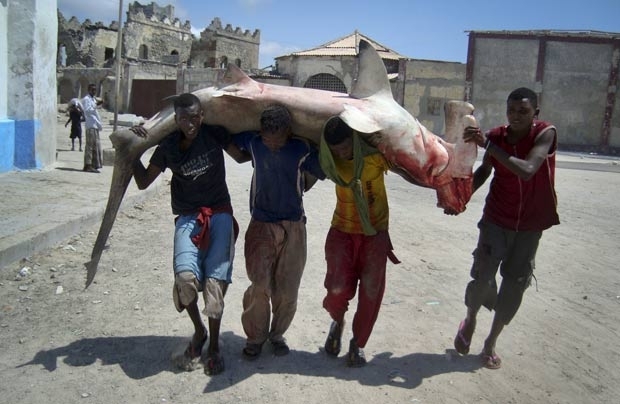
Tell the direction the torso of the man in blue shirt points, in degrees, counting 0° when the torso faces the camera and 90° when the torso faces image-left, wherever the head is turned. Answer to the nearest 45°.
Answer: approximately 0°

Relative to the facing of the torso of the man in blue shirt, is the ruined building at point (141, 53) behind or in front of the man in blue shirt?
behind

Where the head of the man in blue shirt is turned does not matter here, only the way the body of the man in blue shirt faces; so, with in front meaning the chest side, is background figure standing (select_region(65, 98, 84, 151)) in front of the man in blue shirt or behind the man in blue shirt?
behind

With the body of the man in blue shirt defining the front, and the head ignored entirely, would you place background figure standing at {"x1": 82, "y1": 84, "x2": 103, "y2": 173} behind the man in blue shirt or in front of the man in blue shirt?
behind

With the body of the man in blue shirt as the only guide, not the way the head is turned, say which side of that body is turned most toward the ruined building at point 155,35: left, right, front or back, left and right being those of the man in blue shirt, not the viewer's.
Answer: back

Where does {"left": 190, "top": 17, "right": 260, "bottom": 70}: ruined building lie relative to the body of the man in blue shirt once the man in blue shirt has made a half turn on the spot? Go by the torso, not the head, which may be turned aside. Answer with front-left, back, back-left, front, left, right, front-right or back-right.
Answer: front
